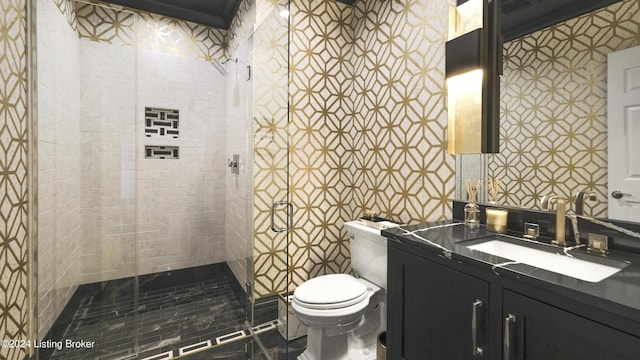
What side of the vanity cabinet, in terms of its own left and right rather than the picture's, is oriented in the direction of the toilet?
right

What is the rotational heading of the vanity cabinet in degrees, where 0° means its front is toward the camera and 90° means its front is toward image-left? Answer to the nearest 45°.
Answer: approximately 45°

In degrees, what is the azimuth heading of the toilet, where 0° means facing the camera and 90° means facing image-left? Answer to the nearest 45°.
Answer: approximately 45°

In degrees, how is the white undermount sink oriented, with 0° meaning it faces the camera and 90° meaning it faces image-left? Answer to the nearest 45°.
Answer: approximately 45°

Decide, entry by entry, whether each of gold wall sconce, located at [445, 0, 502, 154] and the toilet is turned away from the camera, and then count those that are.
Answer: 0

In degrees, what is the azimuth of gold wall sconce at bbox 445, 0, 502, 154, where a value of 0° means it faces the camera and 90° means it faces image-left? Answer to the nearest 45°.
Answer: approximately 45°
